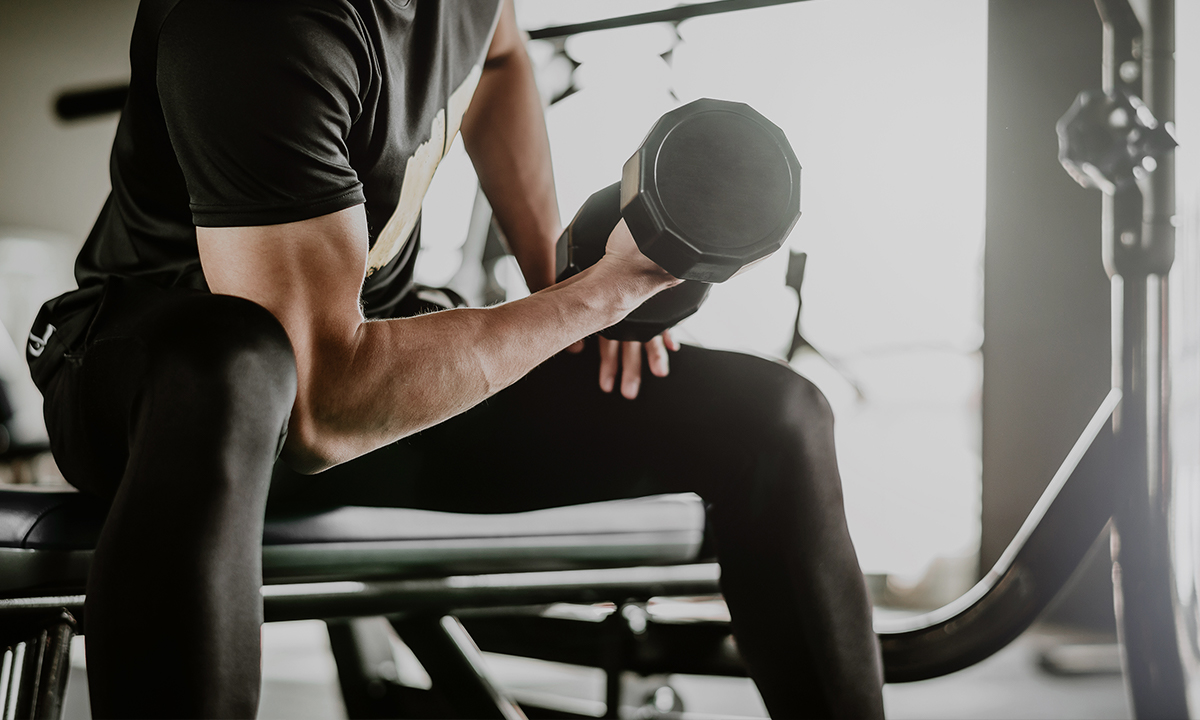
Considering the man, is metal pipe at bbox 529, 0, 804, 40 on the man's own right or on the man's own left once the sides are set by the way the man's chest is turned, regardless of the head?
on the man's own left

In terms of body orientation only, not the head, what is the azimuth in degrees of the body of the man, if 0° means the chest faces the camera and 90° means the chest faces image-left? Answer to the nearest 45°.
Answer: approximately 315°
